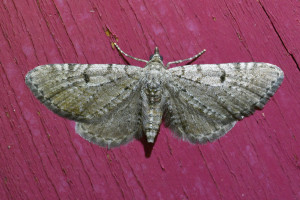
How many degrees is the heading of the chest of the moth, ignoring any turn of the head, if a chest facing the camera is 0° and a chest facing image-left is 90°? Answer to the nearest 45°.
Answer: approximately 180°
